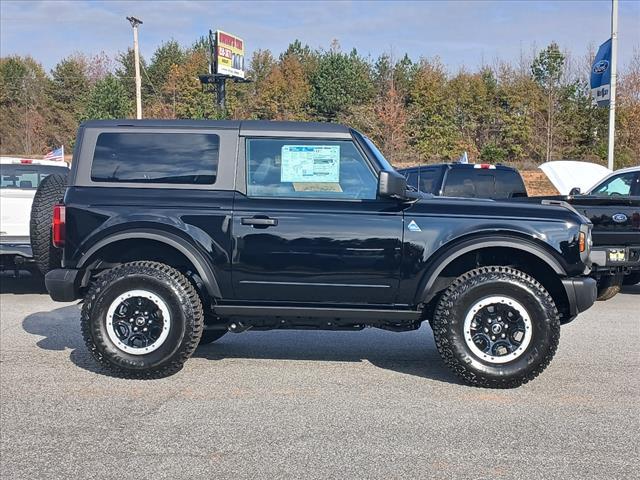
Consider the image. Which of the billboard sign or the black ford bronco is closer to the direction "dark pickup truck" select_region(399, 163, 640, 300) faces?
the billboard sign

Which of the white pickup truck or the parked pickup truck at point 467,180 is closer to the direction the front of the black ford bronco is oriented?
the parked pickup truck

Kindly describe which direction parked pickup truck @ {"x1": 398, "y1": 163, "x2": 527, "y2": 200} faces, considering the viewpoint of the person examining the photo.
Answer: facing away from the viewer and to the left of the viewer

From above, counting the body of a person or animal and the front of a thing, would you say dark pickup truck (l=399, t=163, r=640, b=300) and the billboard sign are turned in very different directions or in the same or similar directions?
very different directions

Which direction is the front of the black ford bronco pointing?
to the viewer's right
